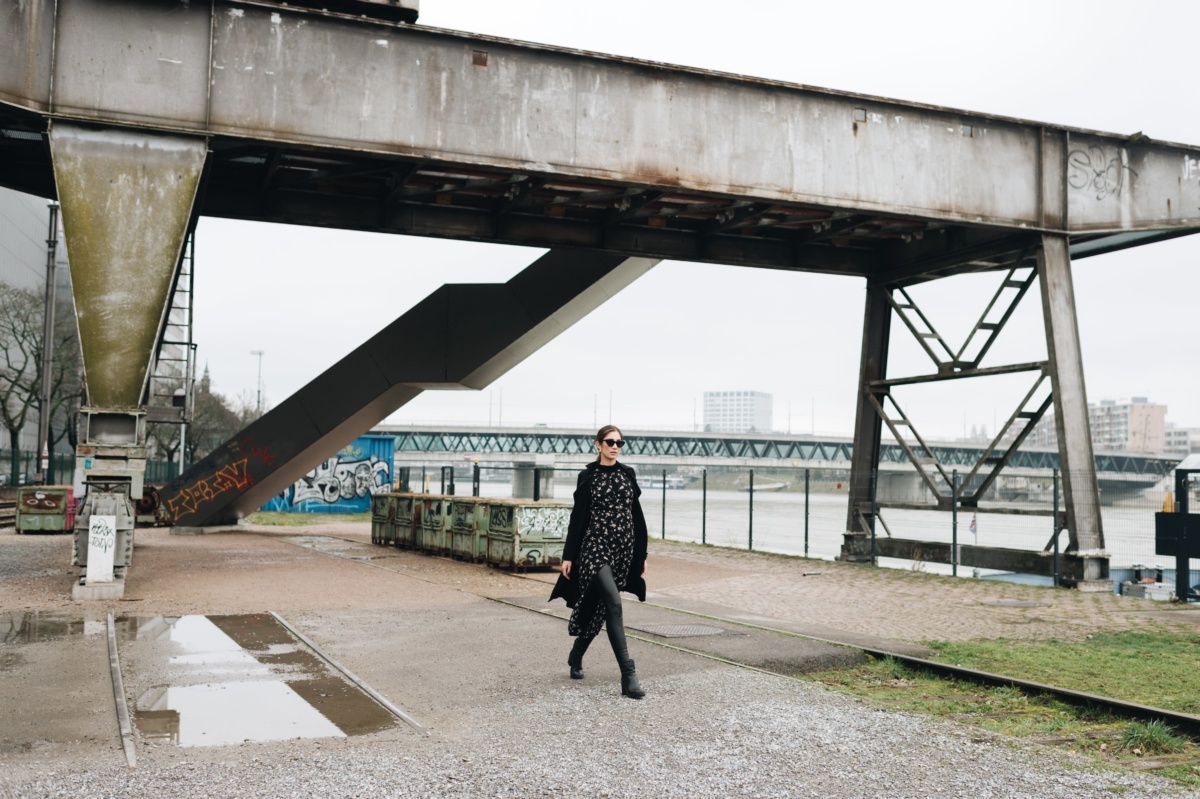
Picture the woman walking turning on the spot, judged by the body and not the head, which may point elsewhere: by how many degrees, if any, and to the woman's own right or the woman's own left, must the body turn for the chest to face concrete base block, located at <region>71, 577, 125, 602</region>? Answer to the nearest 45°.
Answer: approximately 180°

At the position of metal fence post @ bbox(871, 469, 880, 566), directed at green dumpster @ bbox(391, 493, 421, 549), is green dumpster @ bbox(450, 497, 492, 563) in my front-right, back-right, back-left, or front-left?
front-left

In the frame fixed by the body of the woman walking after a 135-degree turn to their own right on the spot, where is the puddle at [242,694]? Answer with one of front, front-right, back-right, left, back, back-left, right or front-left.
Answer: front

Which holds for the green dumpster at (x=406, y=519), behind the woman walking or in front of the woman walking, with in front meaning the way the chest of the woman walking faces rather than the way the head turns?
behind

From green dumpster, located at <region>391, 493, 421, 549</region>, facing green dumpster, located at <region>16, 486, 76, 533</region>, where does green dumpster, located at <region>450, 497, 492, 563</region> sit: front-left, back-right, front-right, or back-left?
back-left

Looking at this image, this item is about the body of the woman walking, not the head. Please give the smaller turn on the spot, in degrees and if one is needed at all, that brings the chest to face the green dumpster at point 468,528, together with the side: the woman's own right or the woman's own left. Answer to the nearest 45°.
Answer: approximately 135° to the woman's own left

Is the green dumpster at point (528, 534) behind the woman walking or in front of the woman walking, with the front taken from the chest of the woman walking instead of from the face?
behind
